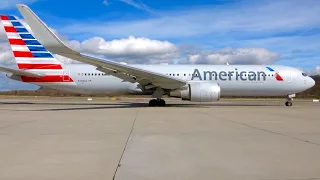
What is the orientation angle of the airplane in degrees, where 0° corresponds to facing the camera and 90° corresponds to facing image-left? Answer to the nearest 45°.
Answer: approximately 270°
